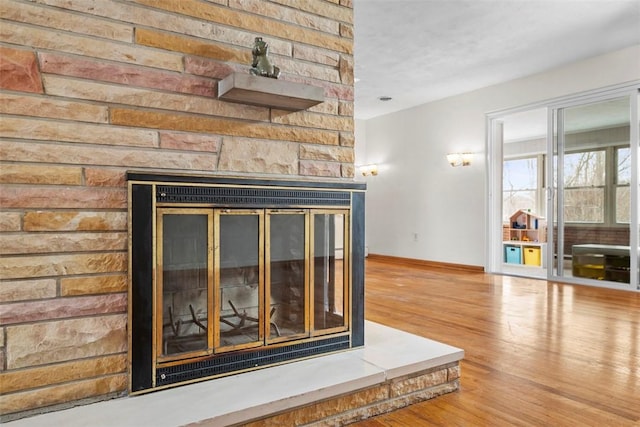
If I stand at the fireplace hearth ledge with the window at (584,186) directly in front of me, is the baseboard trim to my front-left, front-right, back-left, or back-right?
front-left

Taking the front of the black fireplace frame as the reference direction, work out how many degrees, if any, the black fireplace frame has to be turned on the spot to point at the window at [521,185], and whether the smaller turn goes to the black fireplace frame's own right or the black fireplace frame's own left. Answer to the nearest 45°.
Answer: approximately 90° to the black fireplace frame's own left

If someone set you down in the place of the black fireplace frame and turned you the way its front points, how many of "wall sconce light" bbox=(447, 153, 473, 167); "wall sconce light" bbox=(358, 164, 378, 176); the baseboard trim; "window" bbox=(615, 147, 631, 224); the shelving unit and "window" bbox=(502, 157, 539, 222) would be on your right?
0

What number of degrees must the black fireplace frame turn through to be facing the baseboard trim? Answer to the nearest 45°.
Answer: approximately 90° to its left

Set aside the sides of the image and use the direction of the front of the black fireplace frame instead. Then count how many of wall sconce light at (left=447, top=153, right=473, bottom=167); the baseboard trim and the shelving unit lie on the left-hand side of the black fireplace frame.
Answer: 3

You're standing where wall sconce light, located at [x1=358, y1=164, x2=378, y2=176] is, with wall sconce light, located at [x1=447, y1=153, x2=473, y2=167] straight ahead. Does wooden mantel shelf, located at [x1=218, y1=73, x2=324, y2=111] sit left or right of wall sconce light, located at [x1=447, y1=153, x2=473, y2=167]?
right

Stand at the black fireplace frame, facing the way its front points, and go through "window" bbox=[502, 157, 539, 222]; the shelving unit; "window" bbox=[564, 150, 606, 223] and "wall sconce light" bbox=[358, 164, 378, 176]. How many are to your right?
0

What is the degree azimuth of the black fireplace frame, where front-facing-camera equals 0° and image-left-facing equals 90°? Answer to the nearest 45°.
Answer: approximately 315°

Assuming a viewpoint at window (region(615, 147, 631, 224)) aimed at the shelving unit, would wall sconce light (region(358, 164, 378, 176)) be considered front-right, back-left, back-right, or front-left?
front-left

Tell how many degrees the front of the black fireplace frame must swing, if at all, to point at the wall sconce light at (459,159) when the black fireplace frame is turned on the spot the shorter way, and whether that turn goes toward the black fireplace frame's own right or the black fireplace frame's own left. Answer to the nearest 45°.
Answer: approximately 90° to the black fireplace frame's own left

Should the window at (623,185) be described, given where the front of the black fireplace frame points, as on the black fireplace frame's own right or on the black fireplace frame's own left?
on the black fireplace frame's own left

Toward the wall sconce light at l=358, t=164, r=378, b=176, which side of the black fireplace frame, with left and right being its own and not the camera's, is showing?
left

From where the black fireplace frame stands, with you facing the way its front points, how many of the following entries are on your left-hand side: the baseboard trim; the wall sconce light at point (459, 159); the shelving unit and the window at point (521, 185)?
4

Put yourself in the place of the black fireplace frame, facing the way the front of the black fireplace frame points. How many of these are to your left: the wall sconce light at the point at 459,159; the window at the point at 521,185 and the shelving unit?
3

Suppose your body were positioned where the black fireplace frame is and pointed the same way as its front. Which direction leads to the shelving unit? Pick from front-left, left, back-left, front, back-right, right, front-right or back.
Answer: left
